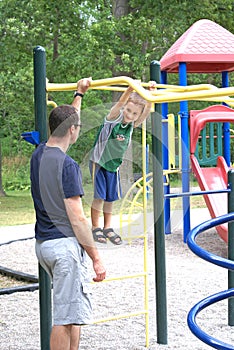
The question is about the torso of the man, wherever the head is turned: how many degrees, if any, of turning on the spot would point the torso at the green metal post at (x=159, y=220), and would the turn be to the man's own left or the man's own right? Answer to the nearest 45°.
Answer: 0° — they already face it

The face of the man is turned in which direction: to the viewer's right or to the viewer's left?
to the viewer's right

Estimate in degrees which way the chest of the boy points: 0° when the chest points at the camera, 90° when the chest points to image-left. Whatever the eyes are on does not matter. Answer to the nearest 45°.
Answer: approximately 315°

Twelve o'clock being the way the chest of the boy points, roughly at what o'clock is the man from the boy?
The man is roughly at 2 o'clock from the boy.

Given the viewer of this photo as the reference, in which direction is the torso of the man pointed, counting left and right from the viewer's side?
facing away from the viewer and to the right of the viewer

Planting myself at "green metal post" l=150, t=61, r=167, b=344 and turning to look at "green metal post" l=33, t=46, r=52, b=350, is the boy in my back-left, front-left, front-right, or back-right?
front-right

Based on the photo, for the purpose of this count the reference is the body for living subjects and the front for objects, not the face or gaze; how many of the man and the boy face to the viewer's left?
0

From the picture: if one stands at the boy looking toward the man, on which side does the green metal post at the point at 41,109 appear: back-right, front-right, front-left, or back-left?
front-right

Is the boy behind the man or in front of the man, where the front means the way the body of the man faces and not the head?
in front
